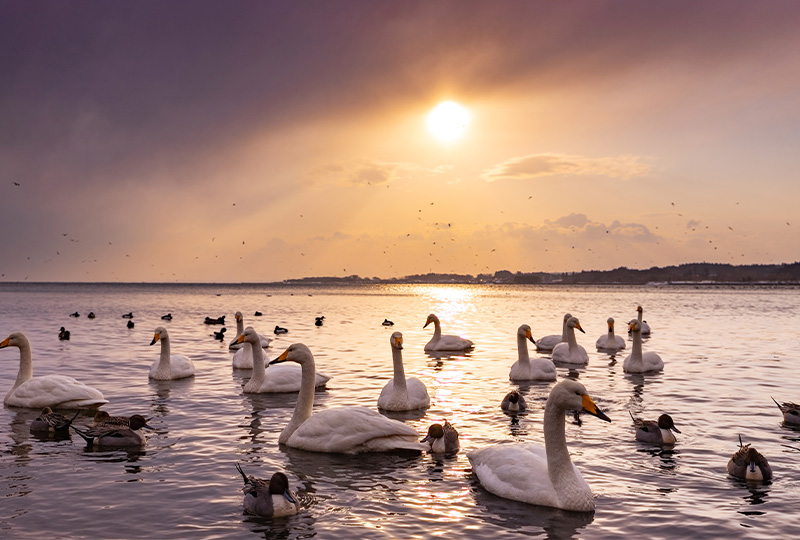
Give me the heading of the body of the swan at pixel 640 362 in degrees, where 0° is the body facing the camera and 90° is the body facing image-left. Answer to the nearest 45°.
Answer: approximately 45°

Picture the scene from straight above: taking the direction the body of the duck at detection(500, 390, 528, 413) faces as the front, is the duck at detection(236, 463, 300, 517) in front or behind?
in front

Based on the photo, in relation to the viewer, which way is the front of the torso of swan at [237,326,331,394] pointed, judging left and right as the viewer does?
facing to the left of the viewer

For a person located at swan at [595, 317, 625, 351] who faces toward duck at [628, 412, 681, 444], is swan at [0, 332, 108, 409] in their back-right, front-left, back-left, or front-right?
front-right

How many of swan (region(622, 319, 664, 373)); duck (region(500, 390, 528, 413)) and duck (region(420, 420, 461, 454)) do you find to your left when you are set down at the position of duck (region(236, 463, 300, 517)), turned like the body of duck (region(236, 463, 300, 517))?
3

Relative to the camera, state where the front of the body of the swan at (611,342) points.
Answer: toward the camera

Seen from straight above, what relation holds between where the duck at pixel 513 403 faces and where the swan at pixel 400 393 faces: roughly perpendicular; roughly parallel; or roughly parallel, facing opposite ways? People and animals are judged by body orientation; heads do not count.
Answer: roughly parallel

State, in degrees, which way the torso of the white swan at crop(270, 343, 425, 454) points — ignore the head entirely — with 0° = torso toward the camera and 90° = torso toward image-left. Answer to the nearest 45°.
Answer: approximately 90°

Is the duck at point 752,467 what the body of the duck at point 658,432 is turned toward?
no

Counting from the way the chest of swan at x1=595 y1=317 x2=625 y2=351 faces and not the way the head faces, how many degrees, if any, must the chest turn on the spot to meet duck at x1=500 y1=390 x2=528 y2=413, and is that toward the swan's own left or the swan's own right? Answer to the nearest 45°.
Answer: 0° — it already faces it

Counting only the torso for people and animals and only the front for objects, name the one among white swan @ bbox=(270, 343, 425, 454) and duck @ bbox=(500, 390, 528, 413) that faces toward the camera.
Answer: the duck

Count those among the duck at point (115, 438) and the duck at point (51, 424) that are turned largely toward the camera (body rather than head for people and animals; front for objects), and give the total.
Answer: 0

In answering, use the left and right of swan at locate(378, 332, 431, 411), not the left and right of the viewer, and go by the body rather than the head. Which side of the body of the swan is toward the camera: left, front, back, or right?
front

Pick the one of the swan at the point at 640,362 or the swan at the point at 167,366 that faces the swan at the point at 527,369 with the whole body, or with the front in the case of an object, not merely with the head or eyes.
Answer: the swan at the point at 640,362
